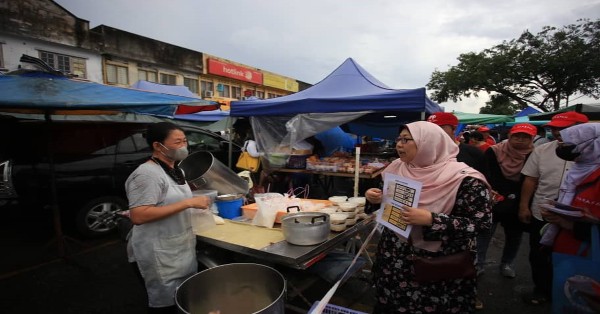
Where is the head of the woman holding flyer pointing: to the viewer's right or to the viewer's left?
to the viewer's left

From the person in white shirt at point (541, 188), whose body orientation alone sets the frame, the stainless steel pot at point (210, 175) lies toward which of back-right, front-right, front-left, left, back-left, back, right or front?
front

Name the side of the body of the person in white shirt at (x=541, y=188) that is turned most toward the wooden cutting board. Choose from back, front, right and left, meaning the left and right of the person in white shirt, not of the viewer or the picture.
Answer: front

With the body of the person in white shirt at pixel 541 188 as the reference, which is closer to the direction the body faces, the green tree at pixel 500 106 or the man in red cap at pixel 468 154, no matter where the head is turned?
the man in red cap

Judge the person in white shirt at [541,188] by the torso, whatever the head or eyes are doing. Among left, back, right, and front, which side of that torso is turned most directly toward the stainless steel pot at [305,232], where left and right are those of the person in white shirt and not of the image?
front

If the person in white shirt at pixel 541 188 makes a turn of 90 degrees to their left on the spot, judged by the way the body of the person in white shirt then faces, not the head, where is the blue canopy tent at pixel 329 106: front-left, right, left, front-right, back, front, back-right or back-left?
back-right

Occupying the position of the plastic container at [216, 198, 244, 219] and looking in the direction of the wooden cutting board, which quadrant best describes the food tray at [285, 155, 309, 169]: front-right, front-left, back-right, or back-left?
back-left

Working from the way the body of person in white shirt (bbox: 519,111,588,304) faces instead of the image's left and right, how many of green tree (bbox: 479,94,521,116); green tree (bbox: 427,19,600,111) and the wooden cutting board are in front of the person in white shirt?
1

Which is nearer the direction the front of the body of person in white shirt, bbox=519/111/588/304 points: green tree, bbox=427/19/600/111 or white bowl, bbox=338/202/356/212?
the white bowl

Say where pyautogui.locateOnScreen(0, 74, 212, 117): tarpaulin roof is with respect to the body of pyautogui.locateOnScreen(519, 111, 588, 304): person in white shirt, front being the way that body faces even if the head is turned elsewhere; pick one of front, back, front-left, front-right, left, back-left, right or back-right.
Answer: right

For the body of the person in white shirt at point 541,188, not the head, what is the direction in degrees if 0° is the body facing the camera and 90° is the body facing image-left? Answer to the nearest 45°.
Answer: approximately 45°

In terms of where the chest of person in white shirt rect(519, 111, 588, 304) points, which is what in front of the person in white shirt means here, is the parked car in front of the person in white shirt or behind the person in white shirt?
in front

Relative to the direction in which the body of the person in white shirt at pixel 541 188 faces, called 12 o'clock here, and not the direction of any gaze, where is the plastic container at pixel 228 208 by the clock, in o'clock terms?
The plastic container is roughly at 12 o'clock from the person in white shirt.

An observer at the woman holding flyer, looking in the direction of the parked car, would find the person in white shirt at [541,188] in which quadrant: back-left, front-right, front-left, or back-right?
back-right
